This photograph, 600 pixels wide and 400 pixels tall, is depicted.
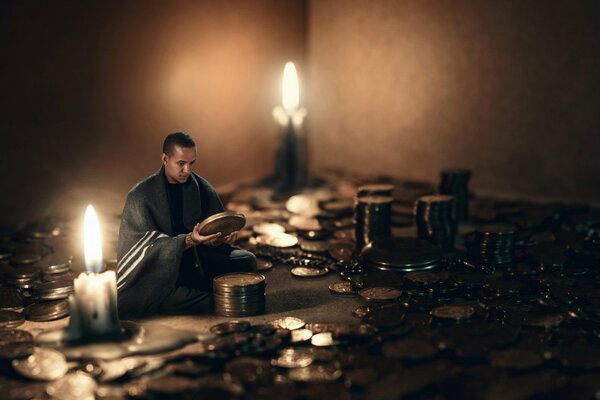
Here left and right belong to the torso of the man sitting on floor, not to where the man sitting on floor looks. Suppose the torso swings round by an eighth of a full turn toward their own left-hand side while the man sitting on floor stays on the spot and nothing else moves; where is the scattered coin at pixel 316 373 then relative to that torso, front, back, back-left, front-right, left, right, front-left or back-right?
front-right

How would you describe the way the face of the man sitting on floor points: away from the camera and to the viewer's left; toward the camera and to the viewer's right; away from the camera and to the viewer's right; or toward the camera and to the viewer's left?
toward the camera and to the viewer's right

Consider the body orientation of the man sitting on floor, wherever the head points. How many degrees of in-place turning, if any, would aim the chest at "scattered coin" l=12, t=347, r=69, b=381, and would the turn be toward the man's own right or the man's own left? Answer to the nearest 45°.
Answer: approximately 90° to the man's own right

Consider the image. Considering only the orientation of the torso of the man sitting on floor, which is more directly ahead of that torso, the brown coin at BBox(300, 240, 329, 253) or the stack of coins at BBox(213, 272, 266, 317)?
the stack of coins

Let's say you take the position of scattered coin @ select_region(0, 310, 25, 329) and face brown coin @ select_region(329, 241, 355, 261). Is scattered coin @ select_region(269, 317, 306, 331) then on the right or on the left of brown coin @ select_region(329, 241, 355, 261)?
right

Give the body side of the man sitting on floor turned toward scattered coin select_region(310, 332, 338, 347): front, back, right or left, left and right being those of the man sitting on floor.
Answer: front

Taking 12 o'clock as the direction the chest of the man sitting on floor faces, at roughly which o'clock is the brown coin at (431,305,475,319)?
The brown coin is roughly at 11 o'clock from the man sitting on floor.

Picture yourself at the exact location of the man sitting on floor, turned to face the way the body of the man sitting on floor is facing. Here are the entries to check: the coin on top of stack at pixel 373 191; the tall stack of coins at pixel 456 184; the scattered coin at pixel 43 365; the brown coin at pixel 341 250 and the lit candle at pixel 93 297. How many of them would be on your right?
2

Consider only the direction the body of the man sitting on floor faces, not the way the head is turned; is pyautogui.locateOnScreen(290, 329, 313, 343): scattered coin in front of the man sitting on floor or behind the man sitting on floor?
in front

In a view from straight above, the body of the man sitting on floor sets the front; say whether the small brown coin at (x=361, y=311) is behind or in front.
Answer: in front

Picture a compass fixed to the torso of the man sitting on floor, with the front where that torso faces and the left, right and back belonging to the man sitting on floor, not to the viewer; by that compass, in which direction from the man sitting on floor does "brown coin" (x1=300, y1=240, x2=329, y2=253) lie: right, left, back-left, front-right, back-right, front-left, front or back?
left

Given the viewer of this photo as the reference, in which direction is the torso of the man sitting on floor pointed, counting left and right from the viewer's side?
facing the viewer and to the right of the viewer

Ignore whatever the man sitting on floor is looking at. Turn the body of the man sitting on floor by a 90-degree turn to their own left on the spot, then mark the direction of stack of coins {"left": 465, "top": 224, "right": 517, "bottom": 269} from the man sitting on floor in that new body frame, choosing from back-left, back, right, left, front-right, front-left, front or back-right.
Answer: front-right

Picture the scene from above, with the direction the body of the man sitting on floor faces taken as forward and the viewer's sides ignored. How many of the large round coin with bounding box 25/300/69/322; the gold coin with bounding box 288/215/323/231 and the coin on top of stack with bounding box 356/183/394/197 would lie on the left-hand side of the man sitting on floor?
2

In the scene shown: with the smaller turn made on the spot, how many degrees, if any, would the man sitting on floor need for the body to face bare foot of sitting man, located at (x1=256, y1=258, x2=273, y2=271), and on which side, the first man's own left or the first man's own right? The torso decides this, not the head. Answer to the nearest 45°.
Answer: approximately 90° to the first man's own left

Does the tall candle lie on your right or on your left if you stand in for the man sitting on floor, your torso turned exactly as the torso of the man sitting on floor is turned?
on your left
